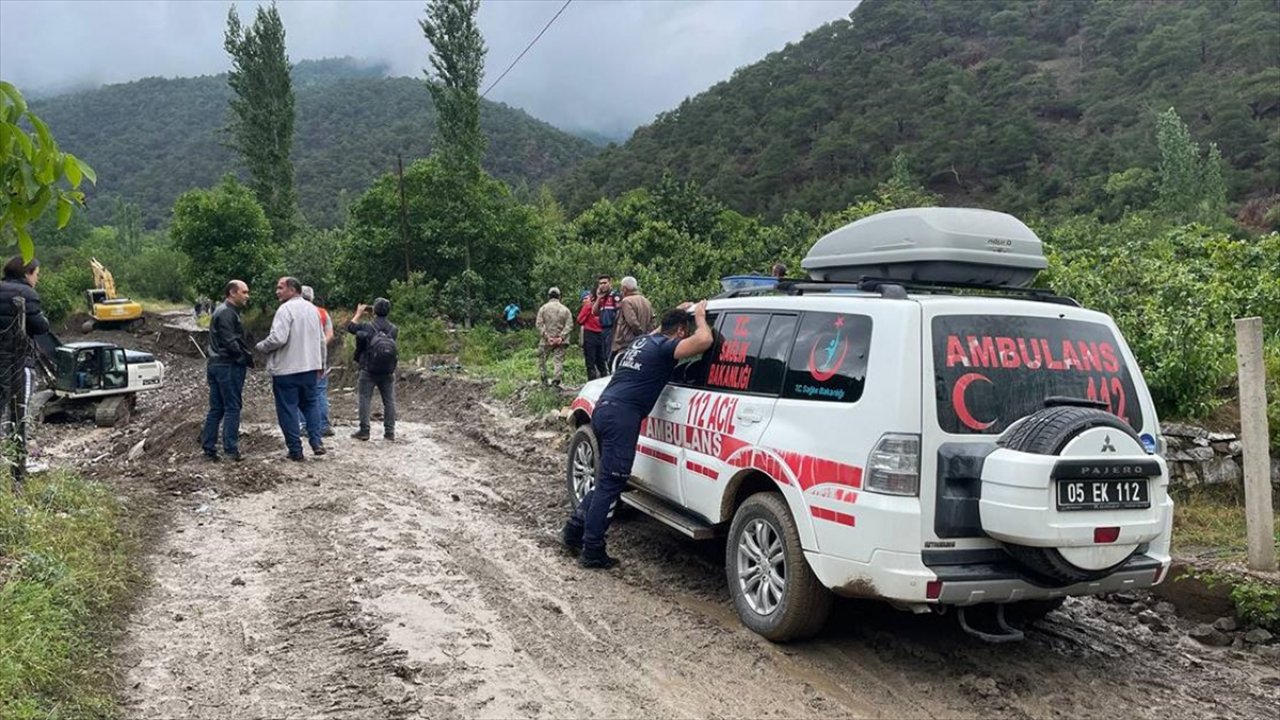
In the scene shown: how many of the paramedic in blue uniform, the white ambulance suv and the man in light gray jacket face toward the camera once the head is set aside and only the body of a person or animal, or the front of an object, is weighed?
0

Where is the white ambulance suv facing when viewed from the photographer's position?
facing away from the viewer and to the left of the viewer

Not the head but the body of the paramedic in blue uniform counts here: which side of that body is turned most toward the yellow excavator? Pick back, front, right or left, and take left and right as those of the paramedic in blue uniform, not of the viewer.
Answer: left

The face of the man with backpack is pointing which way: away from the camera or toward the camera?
away from the camera

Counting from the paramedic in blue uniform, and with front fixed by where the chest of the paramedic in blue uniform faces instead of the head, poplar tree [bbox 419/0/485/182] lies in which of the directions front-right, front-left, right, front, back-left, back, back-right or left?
front-left

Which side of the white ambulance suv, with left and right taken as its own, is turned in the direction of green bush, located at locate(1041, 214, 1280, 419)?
right

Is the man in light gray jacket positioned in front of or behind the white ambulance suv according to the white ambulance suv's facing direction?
in front

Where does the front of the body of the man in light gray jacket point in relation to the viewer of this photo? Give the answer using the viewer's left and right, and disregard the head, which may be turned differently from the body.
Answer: facing away from the viewer and to the left of the viewer

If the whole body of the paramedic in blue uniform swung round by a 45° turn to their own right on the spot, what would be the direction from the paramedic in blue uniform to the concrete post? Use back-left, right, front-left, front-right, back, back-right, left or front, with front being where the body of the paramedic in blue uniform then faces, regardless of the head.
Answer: front

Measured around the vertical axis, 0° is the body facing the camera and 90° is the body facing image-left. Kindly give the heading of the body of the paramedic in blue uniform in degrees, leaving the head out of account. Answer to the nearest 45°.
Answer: approximately 225°

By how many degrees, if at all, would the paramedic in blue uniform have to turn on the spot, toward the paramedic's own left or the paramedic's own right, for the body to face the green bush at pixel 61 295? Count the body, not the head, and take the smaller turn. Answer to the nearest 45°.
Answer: approximately 90° to the paramedic's own left

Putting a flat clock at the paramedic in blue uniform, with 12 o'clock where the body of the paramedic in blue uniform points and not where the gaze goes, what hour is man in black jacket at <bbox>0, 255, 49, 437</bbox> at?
The man in black jacket is roughly at 8 o'clock from the paramedic in blue uniform.

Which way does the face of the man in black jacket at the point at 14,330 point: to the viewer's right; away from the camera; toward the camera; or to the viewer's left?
to the viewer's right

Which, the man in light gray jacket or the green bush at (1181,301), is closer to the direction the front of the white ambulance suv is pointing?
the man in light gray jacket

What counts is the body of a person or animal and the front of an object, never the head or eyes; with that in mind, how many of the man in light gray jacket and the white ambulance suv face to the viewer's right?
0

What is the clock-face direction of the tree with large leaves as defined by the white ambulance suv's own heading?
The tree with large leaves is roughly at 9 o'clock from the white ambulance suv.

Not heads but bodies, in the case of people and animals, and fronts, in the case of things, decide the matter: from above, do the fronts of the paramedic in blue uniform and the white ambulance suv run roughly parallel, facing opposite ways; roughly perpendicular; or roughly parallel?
roughly perpendicular
